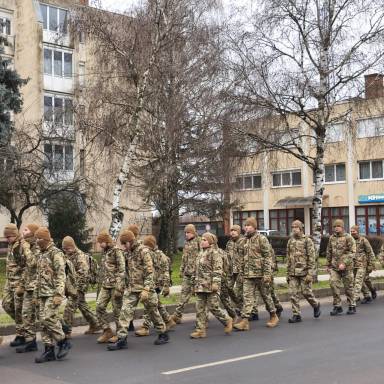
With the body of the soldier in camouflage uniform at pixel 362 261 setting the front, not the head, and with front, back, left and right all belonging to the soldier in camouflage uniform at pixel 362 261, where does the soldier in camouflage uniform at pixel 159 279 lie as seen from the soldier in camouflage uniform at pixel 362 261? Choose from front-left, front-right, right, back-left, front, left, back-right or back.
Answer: front

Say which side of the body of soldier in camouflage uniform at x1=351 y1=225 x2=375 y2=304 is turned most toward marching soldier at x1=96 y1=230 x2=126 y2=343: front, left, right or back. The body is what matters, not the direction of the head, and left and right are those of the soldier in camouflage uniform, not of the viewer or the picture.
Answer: front

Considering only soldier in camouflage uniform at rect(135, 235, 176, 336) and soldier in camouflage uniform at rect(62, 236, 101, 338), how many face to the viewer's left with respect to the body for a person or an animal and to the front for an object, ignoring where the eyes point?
2

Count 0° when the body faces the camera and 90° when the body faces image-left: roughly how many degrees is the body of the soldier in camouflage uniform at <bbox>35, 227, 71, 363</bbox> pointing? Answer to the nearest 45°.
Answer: approximately 45°

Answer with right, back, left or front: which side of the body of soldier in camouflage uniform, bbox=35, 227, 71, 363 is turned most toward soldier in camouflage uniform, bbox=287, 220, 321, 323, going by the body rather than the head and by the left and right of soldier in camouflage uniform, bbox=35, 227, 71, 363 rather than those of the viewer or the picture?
back

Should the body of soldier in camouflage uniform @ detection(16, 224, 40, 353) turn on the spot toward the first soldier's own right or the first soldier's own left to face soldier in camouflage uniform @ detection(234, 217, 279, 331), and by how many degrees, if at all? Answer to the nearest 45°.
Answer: approximately 180°

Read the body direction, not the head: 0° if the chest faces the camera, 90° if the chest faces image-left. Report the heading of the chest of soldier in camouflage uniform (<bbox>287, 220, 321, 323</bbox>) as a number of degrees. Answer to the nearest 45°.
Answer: approximately 45°

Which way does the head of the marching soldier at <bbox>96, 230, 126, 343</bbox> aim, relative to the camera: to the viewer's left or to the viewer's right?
to the viewer's left

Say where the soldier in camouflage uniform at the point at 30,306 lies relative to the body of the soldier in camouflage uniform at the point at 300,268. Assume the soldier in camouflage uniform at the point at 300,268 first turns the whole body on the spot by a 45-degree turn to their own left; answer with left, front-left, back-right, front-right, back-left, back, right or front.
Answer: front-right

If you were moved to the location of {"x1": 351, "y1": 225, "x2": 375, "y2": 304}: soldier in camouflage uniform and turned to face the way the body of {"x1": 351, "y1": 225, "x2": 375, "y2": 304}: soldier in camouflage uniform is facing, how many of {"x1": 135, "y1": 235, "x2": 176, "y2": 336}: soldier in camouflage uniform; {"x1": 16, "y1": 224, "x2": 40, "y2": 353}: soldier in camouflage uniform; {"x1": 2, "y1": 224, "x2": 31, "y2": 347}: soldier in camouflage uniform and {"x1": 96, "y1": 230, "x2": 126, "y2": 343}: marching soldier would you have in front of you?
4

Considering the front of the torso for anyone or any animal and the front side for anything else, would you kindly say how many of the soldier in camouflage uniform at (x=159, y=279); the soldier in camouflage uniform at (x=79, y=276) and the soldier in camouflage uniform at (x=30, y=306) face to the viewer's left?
3

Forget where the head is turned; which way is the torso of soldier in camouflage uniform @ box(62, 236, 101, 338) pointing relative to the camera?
to the viewer's left

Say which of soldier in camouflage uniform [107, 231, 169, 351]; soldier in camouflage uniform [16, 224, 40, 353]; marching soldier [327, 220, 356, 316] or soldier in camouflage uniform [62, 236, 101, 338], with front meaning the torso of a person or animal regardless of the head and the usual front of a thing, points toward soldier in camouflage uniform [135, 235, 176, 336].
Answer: the marching soldier

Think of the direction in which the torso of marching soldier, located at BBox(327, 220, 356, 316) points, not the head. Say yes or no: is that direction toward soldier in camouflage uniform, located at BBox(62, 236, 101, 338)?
yes

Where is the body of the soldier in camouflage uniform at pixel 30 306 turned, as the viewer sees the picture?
to the viewer's left

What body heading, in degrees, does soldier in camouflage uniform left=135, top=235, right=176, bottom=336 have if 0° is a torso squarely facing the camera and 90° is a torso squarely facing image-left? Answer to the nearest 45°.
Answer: approximately 90°

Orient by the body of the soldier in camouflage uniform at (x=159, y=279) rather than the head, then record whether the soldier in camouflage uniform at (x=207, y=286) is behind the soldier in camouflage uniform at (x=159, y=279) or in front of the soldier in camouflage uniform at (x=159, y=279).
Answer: behind
